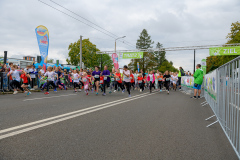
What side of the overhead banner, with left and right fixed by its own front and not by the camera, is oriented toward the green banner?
left

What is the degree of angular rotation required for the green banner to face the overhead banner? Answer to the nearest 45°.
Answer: approximately 90° to its right

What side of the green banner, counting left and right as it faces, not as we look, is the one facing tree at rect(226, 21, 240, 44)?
back

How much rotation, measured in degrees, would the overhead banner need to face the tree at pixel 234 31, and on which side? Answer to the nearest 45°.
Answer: approximately 90° to its left

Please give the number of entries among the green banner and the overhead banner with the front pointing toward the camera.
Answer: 2

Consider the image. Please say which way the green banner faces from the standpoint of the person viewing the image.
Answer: facing the viewer

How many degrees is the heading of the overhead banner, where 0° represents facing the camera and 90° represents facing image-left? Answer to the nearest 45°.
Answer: approximately 0°
